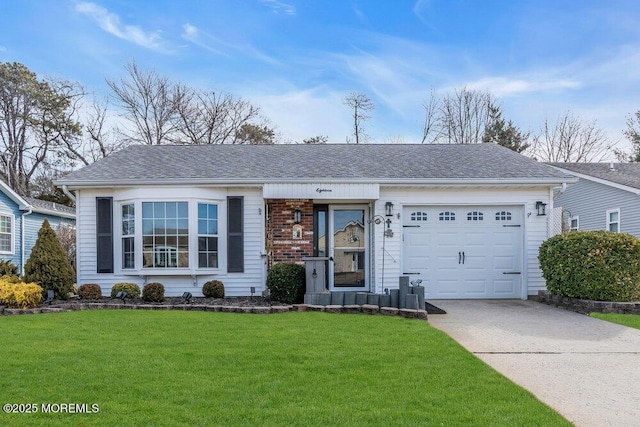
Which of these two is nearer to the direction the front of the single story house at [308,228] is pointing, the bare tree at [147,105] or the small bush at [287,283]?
the small bush

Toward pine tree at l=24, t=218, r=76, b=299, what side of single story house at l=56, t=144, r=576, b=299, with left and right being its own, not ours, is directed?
right

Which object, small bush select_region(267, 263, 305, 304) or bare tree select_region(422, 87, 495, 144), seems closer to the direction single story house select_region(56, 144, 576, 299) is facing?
the small bush

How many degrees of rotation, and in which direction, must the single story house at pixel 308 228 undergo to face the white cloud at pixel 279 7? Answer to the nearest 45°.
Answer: approximately 180°

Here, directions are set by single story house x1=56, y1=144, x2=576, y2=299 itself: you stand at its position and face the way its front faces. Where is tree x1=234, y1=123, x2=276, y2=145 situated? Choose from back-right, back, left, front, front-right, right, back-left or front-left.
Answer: back

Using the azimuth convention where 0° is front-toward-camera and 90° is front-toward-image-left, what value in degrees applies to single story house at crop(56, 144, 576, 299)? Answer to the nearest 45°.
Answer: approximately 0°
